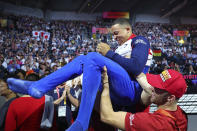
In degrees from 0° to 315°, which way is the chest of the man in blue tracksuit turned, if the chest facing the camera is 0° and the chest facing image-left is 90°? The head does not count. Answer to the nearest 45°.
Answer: approximately 90°

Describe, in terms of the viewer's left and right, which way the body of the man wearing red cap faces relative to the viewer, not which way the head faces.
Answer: facing to the left of the viewer

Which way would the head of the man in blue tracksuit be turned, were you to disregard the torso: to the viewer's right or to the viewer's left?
to the viewer's left
